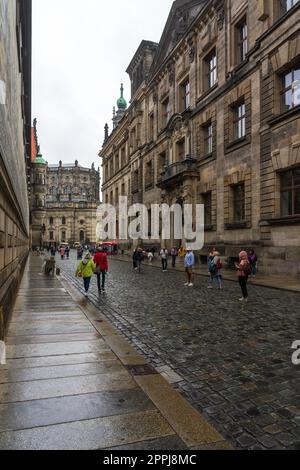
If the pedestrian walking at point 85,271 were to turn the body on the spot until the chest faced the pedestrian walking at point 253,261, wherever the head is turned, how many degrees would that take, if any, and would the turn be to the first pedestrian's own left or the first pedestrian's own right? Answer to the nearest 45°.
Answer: approximately 45° to the first pedestrian's own right

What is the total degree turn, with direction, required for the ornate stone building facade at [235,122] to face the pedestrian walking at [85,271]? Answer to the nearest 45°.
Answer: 0° — it already faces them

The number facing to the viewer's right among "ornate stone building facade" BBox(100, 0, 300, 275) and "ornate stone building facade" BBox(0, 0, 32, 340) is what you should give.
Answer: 1

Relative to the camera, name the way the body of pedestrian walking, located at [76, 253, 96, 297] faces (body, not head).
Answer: away from the camera

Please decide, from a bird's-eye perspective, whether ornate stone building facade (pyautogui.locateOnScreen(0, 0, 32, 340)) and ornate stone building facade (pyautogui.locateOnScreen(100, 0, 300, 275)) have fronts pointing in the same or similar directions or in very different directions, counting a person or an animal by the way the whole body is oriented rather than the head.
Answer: very different directions

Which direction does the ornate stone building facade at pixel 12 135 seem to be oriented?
to the viewer's right

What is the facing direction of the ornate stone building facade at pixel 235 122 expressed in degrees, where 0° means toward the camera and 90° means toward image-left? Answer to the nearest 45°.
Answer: approximately 45°

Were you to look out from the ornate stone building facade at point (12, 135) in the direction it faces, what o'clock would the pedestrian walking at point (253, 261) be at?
The pedestrian walking is roughly at 11 o'clock from the ornate stone building facade.
